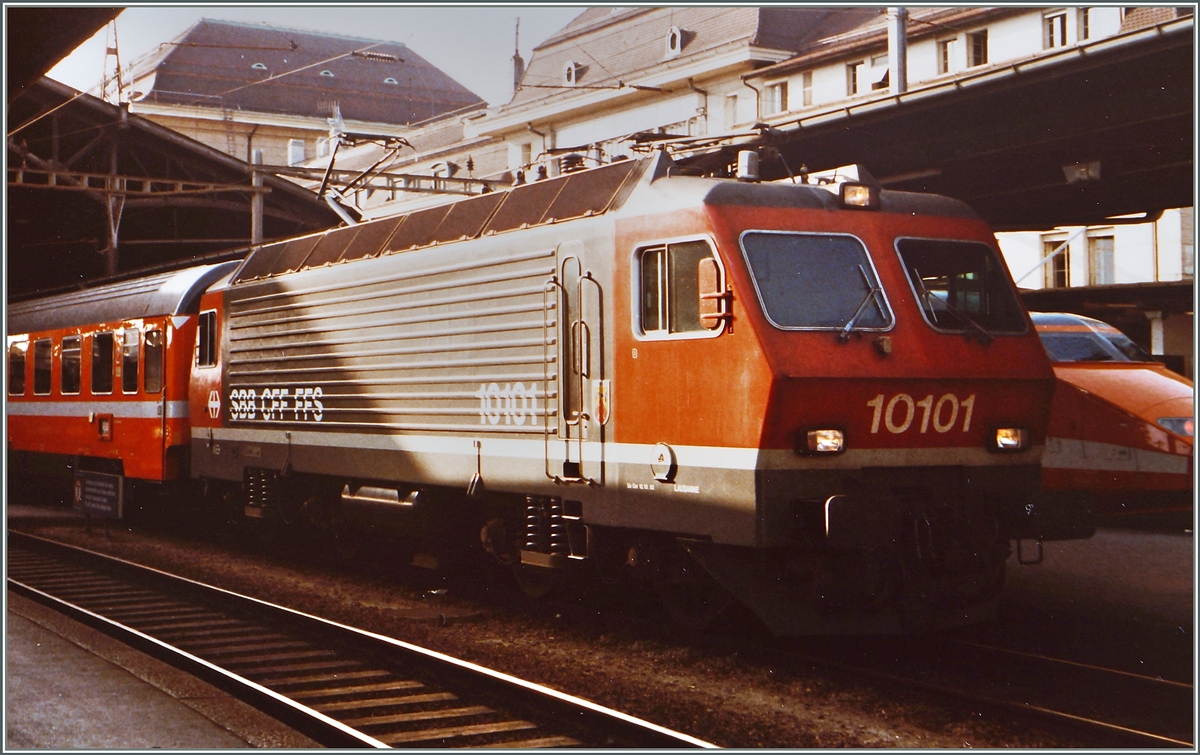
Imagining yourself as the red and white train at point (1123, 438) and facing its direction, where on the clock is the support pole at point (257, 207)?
The support pole is roughly at 5 o'clock from the red and white train.

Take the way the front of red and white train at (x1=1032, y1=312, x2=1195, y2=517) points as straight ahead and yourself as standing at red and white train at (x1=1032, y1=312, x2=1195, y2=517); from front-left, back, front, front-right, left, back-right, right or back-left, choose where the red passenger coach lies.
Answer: back-right

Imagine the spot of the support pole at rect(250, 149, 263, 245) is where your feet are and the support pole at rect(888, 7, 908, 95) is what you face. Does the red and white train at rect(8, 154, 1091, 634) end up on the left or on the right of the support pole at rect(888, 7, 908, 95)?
right

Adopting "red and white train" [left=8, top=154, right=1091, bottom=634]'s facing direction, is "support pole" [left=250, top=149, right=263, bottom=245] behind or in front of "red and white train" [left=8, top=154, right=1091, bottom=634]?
behind

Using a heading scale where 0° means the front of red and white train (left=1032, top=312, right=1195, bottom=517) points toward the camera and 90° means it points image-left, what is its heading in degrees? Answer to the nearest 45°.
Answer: approximately 315°

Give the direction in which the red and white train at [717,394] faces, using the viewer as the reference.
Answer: facing the viewer and to the right of the viewer

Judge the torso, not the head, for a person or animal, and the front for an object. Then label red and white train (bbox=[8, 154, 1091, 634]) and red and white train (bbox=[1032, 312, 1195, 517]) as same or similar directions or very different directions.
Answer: same or similar directions

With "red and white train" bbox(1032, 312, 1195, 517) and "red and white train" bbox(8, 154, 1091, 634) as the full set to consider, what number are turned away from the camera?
0

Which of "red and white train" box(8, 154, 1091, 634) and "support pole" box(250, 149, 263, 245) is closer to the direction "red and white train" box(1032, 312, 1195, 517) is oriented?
the red and white train

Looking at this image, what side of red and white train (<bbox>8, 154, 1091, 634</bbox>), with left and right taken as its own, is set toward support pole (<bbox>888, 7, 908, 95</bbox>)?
left

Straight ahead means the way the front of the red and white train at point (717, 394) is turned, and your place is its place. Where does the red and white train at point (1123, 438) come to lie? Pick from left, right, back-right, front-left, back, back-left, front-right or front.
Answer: left

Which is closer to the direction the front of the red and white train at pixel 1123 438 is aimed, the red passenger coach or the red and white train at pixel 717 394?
the red and white train
